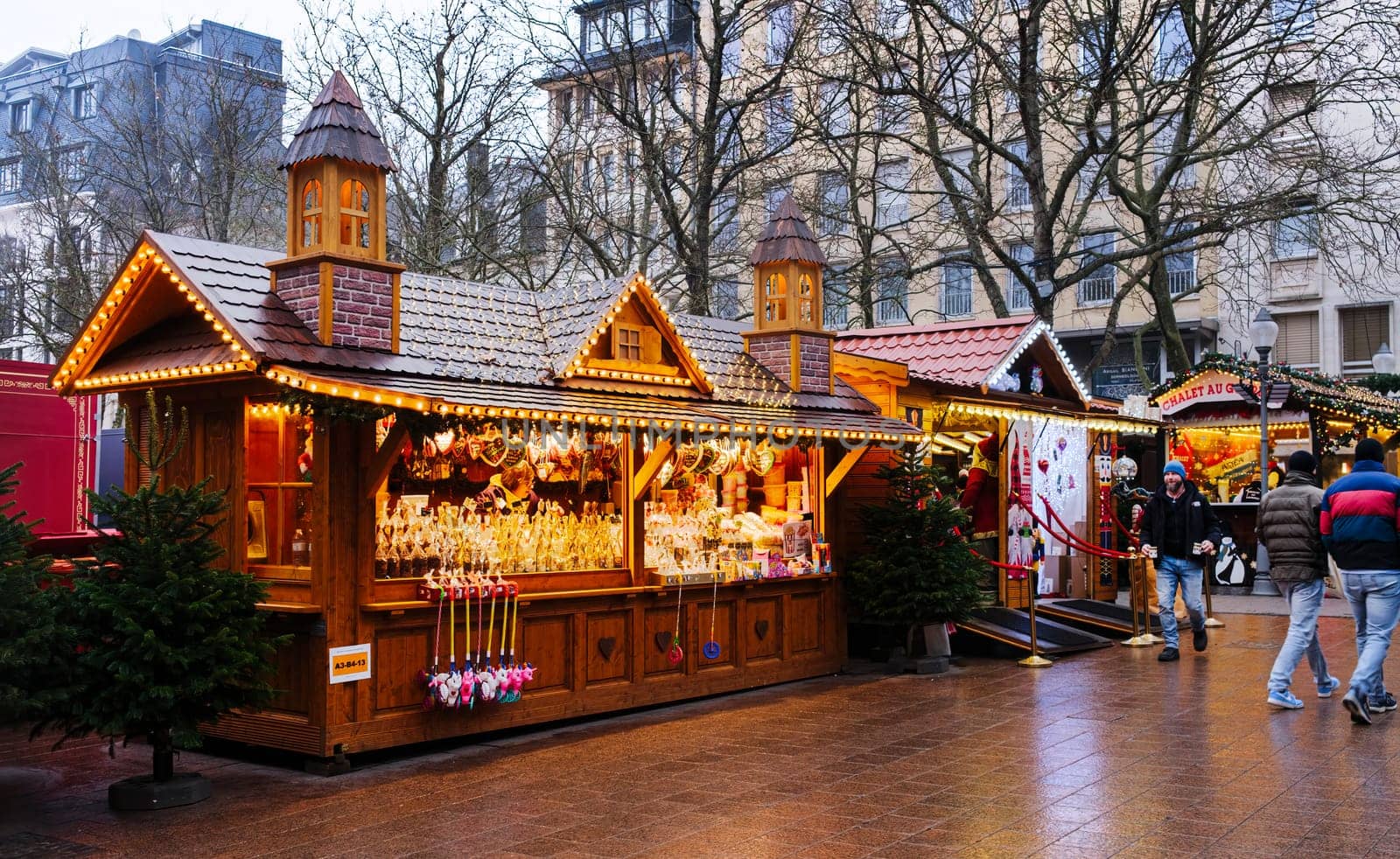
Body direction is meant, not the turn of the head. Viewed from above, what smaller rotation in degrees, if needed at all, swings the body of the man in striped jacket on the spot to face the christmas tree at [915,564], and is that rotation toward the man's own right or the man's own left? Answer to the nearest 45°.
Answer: approximately 45° to the man's own left

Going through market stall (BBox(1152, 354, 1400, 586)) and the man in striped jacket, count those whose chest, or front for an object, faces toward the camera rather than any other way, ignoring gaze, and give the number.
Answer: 1

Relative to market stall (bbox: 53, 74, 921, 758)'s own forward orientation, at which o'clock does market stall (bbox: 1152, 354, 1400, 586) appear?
market stall (bbox: 1152, 354, 1400, 586) is roughly at 9 o'clock from market stall (bbox: 53, 74, 921, 758).

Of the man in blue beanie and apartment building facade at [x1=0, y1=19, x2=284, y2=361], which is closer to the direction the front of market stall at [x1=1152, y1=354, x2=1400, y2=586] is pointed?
the man in blue beanie

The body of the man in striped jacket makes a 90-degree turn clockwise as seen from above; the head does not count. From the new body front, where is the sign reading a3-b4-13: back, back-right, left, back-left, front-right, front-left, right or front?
back-right

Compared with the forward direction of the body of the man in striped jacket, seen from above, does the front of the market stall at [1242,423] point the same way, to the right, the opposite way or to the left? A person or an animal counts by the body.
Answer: the opposite way

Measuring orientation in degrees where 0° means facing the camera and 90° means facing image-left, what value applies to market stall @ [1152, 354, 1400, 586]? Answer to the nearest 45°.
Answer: approximately 0°

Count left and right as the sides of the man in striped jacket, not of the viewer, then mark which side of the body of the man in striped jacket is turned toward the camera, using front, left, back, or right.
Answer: back

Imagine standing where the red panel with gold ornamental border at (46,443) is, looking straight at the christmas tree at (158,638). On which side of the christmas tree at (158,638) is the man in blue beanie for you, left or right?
left

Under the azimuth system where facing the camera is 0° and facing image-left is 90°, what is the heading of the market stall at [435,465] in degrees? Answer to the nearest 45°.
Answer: approximately 315°
